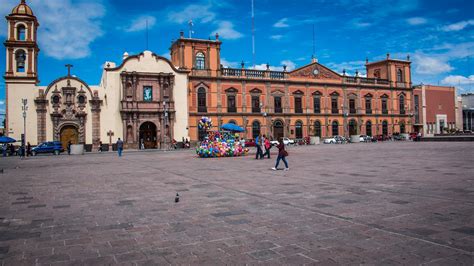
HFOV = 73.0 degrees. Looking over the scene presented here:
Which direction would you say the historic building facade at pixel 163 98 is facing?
toward the camera

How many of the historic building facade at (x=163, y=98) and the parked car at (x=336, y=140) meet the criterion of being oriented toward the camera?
1

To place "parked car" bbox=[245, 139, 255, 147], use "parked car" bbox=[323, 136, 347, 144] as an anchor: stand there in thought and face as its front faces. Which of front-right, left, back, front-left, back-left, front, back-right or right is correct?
front-left

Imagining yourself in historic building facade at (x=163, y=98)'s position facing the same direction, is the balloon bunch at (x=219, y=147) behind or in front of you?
in front

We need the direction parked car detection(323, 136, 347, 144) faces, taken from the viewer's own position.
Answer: facing to the left of the viewer

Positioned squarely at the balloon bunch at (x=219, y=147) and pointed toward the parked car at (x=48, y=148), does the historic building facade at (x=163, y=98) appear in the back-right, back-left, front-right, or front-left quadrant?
front-right

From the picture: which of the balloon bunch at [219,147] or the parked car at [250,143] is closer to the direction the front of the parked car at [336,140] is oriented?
the parked car

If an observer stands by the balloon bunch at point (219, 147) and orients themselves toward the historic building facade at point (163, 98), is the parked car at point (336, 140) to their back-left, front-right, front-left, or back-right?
front-right
